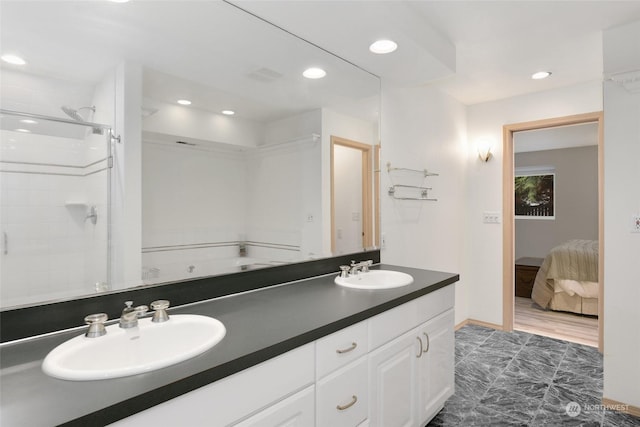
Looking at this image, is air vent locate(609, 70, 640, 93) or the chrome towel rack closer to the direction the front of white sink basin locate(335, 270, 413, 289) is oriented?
the air vent

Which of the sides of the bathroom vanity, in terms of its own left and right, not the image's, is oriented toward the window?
left

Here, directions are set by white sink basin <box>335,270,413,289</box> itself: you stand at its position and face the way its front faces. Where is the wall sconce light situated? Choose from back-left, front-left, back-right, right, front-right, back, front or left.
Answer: left

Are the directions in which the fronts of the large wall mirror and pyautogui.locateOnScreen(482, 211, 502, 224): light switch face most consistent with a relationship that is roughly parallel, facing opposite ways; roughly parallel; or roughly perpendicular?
roughly perpendicular

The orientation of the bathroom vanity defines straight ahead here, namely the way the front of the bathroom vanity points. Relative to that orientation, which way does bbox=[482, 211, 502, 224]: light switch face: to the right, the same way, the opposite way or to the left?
to the right

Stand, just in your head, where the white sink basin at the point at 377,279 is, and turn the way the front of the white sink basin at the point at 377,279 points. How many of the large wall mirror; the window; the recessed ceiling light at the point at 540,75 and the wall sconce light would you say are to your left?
3

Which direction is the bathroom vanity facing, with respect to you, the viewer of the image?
facing the viewer and to the right of the viewer

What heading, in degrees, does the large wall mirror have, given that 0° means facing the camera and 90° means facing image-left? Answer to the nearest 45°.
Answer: approximately 315°

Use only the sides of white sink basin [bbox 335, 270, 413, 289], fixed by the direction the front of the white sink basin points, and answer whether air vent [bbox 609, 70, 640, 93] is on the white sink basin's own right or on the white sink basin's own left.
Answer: on the white sink basin's own left
